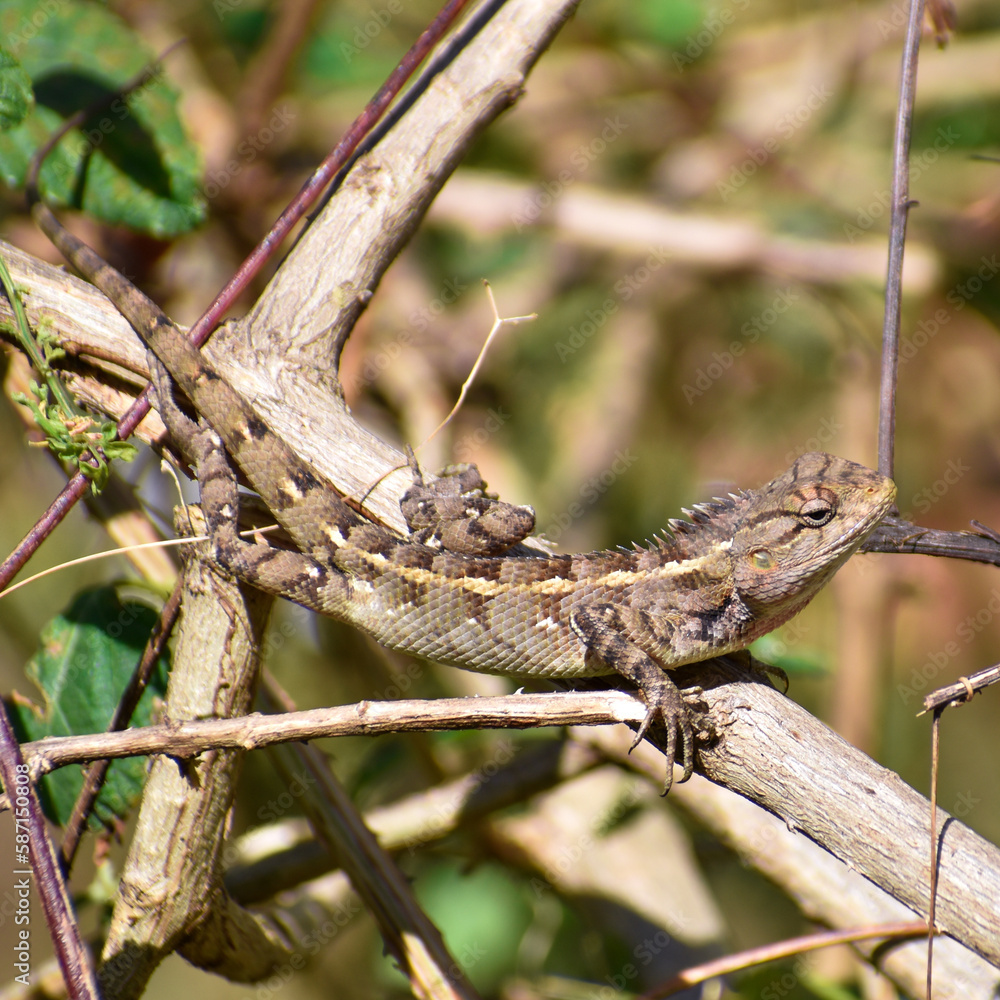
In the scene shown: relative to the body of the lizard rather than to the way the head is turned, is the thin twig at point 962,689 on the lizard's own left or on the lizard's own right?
on the lizard's own right

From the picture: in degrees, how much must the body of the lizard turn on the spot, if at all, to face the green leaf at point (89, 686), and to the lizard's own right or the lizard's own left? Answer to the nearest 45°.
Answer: approximately 180°

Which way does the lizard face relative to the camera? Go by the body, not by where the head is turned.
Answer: to the viewer's right
